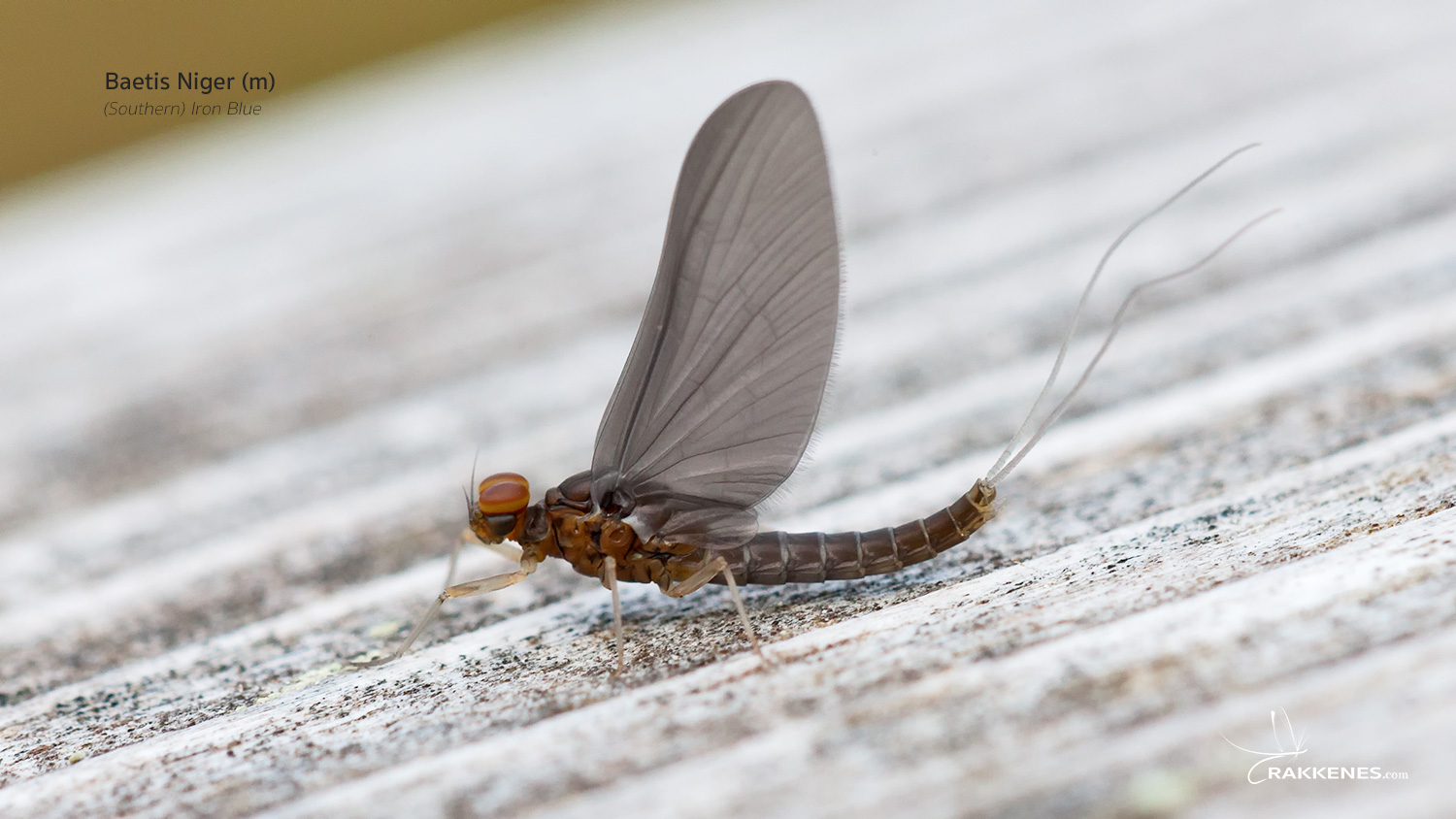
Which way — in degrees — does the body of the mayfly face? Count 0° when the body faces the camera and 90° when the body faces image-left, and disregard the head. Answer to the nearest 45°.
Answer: approximately 90°
